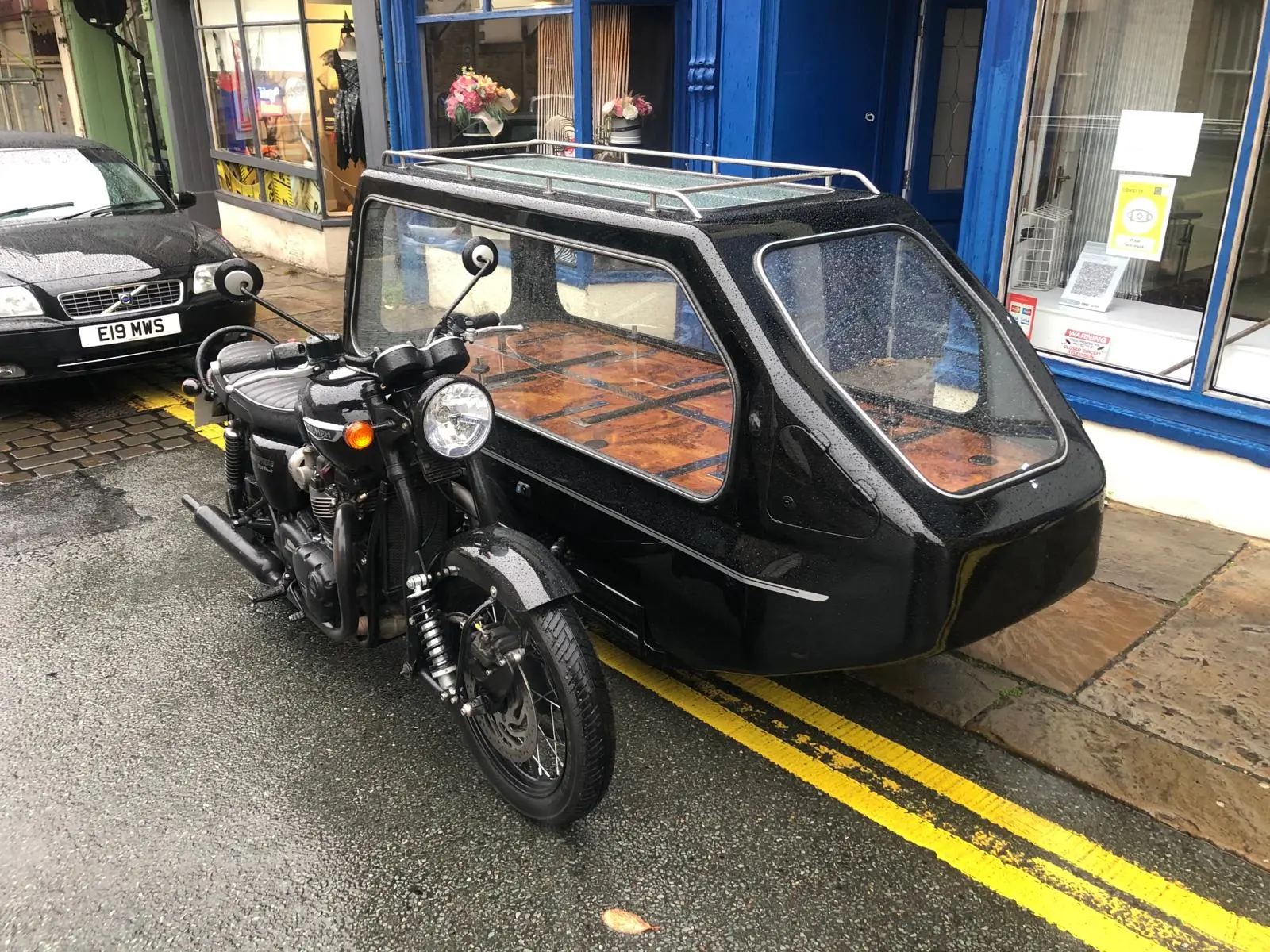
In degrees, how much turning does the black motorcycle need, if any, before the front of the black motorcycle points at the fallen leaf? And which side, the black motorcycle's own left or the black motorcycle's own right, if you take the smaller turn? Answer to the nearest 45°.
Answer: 0° — it already faces it

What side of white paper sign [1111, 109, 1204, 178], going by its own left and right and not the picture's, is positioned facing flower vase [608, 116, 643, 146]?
right

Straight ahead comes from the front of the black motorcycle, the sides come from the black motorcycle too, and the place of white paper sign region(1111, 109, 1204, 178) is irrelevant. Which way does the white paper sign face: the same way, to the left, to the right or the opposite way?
to the right

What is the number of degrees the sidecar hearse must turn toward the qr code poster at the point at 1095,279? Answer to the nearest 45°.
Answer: approximately 90° to its left

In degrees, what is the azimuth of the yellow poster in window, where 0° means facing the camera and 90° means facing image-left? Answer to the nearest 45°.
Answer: approximately 0°

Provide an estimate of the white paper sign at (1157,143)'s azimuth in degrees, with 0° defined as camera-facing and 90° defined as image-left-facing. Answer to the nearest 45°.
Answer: approximately 0°

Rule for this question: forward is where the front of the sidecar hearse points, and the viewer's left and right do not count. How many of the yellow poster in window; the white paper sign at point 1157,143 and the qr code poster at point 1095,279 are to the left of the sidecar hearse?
3

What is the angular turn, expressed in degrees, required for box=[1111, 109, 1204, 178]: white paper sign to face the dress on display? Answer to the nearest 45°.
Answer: approximately 90° to its right

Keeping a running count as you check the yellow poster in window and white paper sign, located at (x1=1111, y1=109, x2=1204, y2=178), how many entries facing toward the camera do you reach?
2

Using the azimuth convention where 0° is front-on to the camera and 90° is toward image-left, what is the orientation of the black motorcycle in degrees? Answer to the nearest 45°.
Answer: approximately 315°

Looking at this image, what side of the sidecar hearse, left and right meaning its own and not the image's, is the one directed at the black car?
back

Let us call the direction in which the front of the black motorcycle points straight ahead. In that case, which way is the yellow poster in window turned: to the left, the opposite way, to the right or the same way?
to the right
